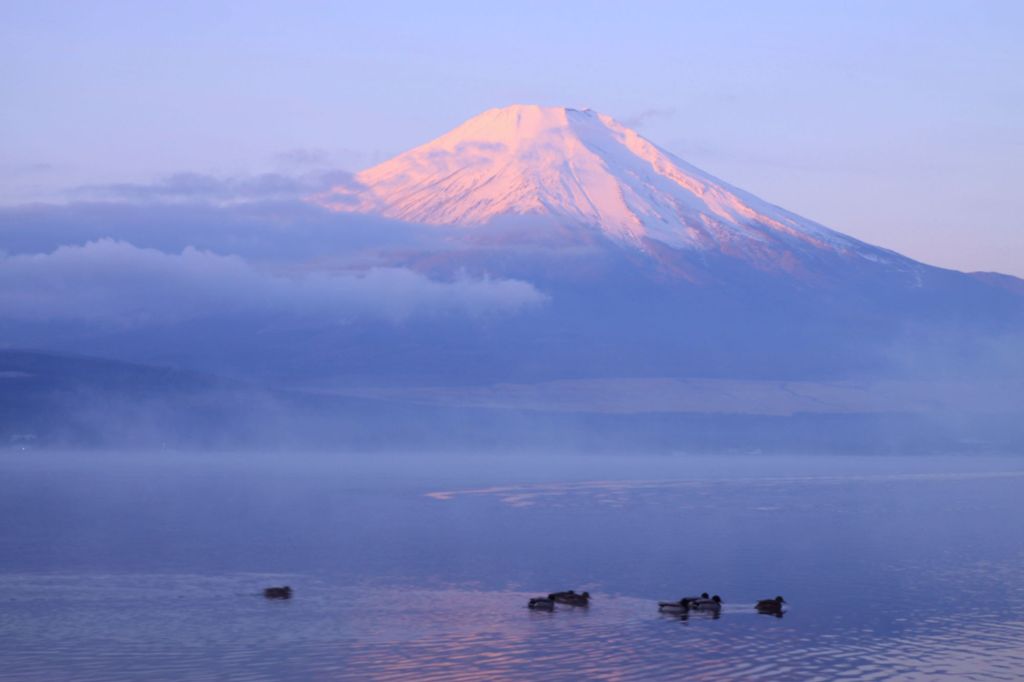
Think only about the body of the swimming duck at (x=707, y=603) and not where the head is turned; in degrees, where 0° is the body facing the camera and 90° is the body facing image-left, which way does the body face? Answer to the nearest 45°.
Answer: approximately 270°

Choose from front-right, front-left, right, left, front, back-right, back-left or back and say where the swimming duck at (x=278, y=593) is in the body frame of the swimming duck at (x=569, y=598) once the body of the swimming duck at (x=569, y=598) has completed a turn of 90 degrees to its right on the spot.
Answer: right

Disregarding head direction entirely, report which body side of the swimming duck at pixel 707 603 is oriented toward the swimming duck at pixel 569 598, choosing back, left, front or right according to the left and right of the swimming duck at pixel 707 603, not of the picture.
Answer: back

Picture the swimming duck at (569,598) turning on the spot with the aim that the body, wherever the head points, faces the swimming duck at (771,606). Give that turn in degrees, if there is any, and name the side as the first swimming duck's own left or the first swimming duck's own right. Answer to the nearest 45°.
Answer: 0° — it already faces it

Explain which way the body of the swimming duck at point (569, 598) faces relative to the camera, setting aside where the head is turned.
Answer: to the viewer's right

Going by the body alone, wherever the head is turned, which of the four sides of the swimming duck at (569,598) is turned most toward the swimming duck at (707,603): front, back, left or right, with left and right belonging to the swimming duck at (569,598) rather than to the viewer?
front
